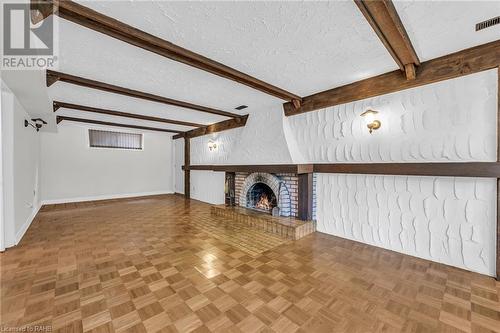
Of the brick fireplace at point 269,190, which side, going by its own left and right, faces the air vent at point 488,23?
left

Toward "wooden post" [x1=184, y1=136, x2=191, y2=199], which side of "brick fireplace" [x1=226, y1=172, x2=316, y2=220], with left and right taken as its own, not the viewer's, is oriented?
right

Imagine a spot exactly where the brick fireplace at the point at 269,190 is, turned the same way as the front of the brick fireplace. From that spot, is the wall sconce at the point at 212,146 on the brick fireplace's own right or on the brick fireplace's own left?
on the brick fireplace's own right

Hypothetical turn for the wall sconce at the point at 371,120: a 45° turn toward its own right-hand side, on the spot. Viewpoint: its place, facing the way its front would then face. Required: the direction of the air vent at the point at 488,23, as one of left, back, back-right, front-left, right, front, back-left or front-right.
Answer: back-left

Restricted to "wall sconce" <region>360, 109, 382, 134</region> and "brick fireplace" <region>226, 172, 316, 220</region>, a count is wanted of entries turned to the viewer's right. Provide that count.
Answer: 0

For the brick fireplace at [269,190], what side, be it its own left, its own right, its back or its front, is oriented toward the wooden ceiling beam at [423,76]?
left

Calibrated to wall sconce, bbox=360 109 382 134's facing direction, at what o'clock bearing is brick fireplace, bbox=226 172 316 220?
The brick fireplace is roughly at 2 o'clock from the wall sconce.

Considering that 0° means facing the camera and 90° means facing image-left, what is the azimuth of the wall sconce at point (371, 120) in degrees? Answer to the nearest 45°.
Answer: approximately 45°

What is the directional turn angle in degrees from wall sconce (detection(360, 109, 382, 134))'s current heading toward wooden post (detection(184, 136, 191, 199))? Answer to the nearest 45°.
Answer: approximately 45° to its right
